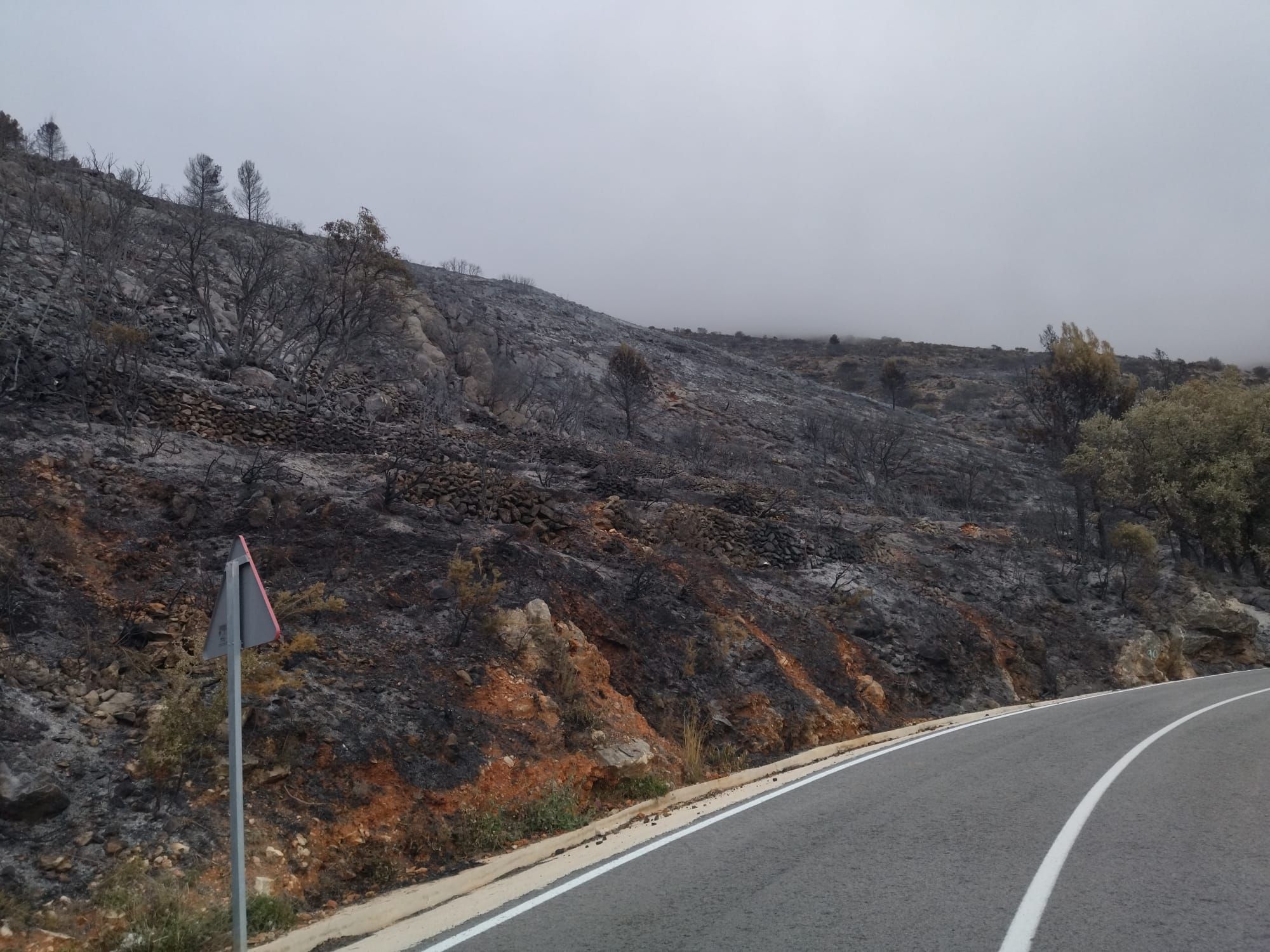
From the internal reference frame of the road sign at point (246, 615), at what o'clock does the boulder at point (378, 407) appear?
The boulder is roughly at 11 o'clock from the road sign.

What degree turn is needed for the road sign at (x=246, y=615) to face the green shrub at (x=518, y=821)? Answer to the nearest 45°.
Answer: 0° — it already faces it

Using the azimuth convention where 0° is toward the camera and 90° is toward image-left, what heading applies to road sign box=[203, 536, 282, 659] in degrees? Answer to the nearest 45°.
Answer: approximately 225°

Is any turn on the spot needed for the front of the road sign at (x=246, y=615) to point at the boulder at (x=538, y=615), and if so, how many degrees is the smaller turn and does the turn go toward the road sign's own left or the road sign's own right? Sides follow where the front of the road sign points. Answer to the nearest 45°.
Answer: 0° — it already faces it
